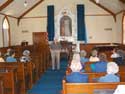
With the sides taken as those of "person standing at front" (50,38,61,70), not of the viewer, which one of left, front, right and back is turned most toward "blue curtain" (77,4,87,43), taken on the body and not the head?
back

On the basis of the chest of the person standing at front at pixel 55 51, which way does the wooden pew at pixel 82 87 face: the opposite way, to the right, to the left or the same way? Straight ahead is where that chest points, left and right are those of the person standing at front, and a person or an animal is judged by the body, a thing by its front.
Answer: the opposite way

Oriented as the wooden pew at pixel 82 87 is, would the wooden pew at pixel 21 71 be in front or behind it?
in front

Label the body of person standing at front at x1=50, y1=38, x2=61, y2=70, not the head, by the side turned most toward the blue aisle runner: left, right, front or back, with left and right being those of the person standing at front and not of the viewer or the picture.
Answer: front

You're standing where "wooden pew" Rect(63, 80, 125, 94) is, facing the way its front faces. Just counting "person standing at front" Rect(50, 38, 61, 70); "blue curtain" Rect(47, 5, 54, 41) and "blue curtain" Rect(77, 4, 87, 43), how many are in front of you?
3

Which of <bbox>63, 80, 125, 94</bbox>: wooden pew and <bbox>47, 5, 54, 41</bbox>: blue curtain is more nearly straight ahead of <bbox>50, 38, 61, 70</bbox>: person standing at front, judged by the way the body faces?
the wooden pew

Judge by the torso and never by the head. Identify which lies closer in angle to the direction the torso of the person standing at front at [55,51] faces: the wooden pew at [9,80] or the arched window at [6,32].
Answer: the wooden pew

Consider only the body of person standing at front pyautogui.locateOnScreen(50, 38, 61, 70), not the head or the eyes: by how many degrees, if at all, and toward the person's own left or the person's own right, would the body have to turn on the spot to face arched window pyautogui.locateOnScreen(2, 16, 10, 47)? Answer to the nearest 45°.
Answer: approximately 135° to the person's own right

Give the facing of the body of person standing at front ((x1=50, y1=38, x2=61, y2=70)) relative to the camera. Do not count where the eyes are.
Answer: toward the camera

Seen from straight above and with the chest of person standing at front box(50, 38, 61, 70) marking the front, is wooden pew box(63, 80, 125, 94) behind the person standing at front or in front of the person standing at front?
in front

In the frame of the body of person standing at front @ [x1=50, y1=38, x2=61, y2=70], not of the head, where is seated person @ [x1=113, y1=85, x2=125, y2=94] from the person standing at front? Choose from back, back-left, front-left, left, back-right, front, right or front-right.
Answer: front

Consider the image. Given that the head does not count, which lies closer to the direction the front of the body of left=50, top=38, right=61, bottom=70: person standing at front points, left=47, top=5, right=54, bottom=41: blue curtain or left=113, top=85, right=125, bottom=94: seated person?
the seated person

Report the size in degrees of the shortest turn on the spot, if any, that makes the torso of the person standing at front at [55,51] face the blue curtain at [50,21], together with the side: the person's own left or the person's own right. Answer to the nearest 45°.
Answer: approximately 180°

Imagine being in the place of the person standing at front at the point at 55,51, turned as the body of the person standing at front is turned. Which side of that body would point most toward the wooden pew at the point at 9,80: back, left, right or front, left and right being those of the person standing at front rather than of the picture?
front

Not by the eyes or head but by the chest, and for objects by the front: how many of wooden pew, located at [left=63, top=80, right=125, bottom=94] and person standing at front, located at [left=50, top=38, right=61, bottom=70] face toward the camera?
1

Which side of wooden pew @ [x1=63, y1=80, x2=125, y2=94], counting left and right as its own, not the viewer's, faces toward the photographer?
back
